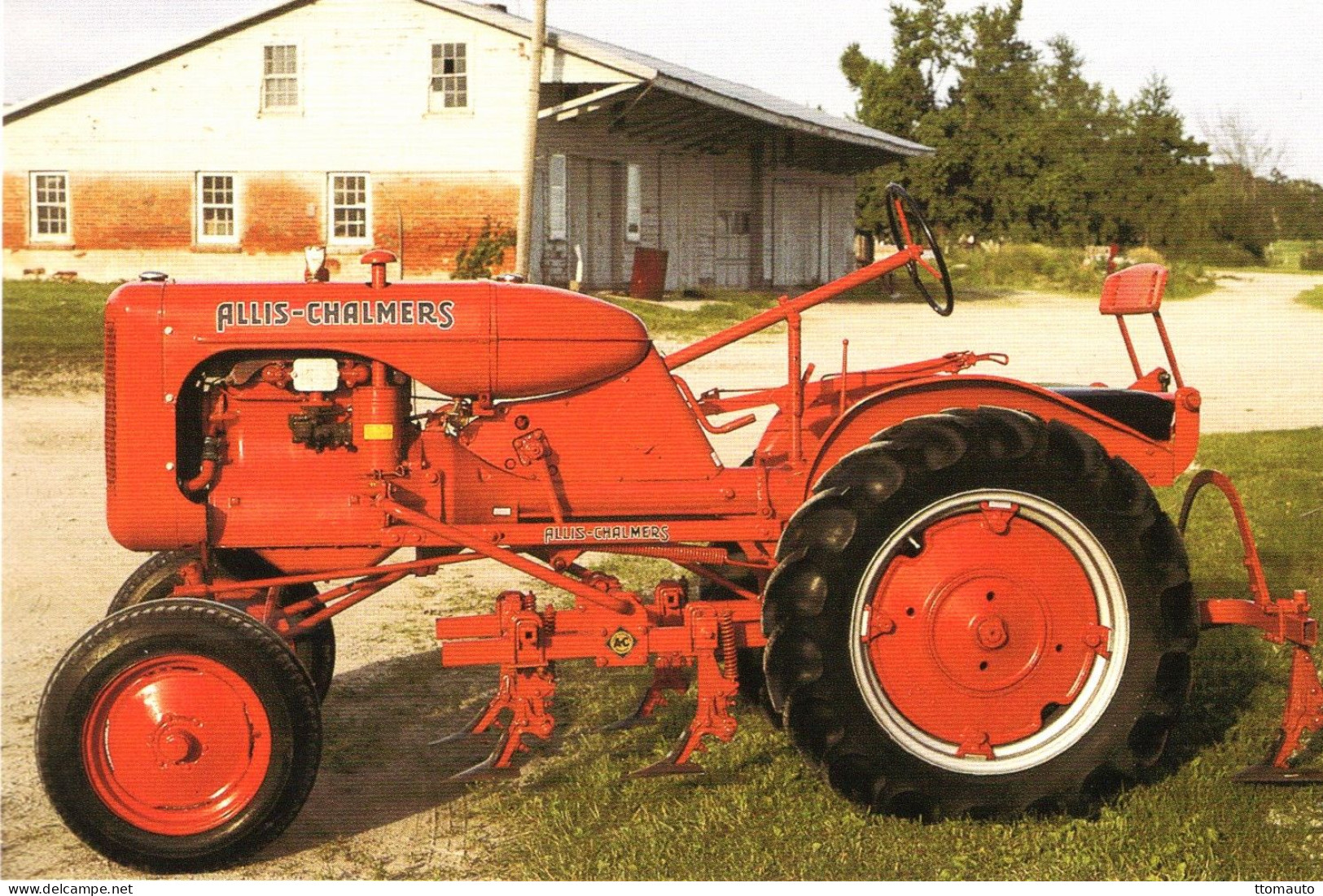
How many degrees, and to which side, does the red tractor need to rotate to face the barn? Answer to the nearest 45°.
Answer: approximately 90° to its right

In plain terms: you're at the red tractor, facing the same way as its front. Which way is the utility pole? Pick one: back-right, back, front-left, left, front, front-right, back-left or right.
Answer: right

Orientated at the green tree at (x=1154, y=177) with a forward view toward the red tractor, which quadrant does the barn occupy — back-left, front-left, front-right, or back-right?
front-right

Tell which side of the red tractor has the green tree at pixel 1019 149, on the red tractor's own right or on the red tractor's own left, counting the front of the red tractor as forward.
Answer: on the red tractor's own right

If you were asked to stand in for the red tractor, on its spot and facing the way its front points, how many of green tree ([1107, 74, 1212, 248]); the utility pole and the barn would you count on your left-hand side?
0

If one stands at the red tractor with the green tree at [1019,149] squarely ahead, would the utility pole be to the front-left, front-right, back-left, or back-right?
front-left

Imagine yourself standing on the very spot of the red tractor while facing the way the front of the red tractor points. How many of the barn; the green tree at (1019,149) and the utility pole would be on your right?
3

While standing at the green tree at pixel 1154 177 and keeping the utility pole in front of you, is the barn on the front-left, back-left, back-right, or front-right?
front-right

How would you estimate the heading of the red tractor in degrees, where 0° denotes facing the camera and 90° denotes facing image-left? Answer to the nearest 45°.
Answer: approximately 90°

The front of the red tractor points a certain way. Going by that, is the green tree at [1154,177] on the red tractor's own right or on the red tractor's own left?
on the red tractor's own right

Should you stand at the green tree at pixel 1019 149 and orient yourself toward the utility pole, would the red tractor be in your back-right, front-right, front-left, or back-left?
front-left
